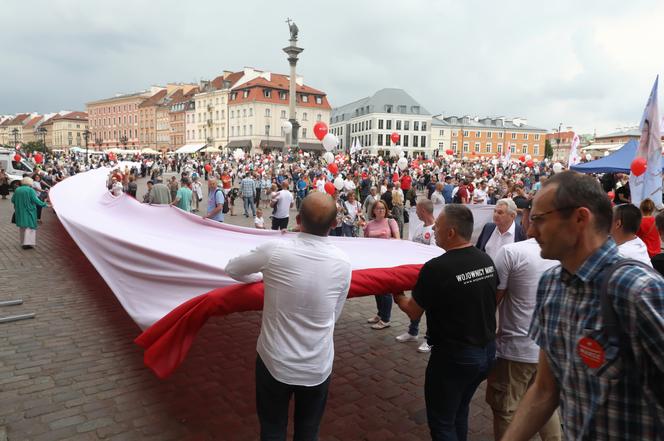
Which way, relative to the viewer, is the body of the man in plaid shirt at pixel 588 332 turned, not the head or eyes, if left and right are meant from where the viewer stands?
facing the viewer and to the left of the viewer

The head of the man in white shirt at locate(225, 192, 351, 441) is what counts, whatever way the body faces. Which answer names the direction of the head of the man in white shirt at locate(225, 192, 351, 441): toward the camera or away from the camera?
away from the camera

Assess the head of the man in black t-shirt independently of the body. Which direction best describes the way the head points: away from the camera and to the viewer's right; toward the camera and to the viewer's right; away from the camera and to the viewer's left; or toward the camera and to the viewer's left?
away from the camera and to the viewer's left

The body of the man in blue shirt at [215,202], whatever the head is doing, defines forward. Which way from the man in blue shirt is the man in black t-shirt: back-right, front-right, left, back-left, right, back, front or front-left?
front-left

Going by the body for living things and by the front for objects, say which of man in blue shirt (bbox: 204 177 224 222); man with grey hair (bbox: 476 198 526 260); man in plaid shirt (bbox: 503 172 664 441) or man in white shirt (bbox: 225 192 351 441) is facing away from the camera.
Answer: the man in white shirt

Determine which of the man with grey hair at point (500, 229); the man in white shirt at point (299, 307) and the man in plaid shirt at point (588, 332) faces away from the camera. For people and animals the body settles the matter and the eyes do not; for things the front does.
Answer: the man in white shirt

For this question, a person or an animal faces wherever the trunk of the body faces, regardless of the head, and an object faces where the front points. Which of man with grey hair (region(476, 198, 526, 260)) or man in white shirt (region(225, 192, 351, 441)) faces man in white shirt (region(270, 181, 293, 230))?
man in white shirt (region(225, 192, 351, 441))

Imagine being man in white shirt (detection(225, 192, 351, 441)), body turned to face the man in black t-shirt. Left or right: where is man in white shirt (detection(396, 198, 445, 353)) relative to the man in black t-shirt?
left

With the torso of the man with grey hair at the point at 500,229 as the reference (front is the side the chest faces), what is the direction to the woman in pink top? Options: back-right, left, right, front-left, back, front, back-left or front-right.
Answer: right

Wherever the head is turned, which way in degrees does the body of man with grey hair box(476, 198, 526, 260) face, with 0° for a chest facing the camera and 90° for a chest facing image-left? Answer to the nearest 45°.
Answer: approximately 45°

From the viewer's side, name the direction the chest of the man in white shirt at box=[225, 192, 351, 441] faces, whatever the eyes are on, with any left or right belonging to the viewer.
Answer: facing away from the viewer

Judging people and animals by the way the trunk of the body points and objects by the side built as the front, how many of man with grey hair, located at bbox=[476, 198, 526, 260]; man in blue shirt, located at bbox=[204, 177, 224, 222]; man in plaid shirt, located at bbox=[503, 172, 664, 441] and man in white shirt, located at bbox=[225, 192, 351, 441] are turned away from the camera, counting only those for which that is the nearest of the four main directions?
1

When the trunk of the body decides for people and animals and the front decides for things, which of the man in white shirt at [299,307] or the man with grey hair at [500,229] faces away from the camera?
the man in white shirt

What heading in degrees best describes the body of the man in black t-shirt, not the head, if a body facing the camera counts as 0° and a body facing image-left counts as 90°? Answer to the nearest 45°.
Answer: approximately 135°

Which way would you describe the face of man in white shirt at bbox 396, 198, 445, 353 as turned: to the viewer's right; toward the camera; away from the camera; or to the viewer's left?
to the viewer's left

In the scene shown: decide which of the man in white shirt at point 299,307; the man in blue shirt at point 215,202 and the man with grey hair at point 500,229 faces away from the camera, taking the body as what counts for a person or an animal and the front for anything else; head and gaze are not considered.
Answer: the man in white shirt

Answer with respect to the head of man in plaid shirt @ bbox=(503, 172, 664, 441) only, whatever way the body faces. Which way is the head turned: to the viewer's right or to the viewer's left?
to the viewer's left

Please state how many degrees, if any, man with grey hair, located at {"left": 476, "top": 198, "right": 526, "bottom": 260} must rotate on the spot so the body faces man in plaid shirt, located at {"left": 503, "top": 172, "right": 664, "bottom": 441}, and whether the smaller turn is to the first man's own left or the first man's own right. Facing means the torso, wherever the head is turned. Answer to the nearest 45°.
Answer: approximately 45° to the first man's own left
